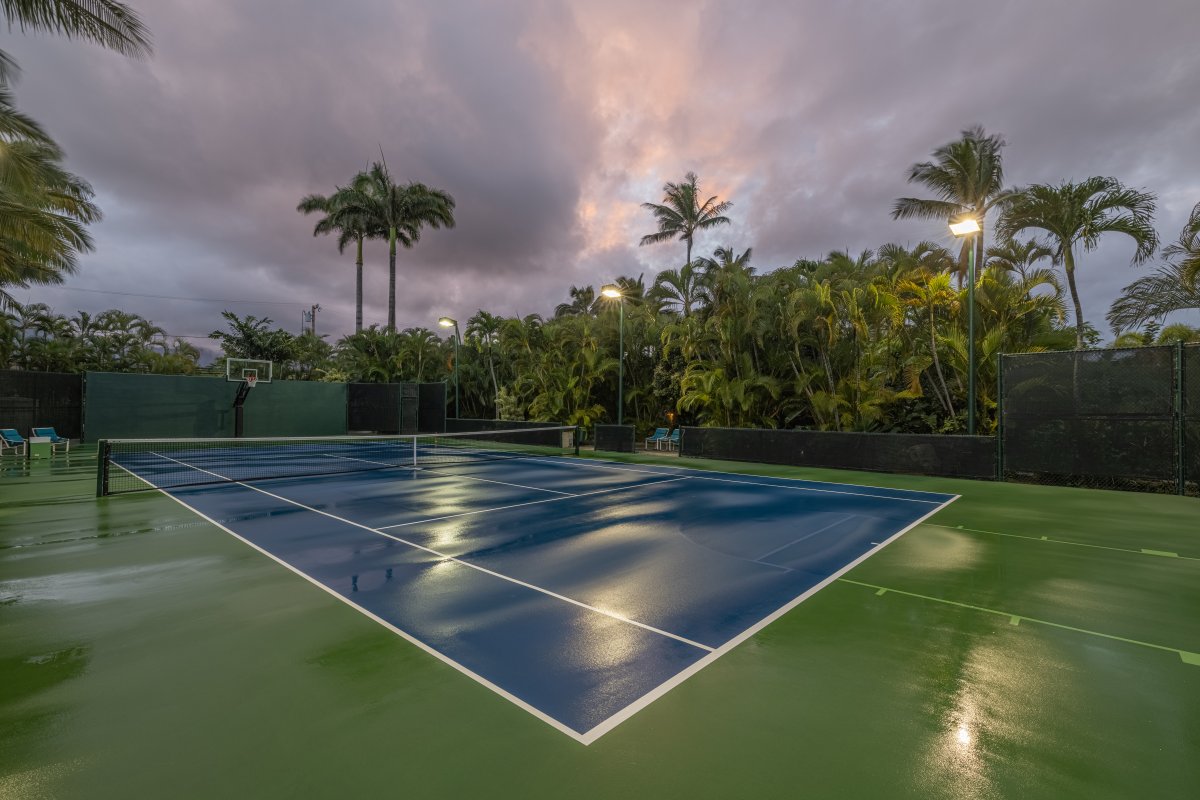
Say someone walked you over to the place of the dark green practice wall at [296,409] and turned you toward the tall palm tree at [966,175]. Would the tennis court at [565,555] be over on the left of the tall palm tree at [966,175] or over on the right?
right

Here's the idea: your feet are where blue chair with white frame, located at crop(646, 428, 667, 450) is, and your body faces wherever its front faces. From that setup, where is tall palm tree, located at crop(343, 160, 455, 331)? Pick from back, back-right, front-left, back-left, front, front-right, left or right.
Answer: right

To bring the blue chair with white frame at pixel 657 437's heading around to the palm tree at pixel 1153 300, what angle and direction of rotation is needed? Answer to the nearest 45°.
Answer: approximately 90° to its left

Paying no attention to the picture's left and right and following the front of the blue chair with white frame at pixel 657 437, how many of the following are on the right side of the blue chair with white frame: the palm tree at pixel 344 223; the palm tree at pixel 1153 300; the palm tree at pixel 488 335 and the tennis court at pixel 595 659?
2

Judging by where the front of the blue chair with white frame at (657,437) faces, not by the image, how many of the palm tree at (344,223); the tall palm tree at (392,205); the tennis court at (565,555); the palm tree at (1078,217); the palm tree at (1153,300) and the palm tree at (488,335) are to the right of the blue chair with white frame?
3

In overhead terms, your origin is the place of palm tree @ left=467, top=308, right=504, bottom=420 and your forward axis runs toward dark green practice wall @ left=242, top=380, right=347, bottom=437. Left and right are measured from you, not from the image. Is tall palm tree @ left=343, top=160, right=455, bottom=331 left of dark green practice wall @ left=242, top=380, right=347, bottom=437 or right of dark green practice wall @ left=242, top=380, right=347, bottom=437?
right

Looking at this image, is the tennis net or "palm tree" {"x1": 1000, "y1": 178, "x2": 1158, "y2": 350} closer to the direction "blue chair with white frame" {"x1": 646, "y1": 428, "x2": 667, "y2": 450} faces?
the tennis net

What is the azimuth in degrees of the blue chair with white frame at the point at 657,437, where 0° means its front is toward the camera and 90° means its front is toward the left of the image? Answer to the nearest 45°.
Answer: approximately 45°

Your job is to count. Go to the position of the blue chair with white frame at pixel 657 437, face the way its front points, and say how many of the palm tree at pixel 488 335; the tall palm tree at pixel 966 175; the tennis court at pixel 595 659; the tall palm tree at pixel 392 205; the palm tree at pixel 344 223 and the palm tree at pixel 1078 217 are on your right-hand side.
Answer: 3

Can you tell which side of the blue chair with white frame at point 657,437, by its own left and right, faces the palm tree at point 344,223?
right

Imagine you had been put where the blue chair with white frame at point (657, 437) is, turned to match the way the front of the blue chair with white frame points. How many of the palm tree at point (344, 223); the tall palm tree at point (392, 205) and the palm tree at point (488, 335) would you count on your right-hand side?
3

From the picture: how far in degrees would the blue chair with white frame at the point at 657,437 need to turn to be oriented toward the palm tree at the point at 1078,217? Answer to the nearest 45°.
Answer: approximately 90° to its left
